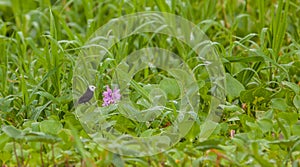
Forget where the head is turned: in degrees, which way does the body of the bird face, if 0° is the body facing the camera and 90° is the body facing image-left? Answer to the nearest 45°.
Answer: approximately 270°
